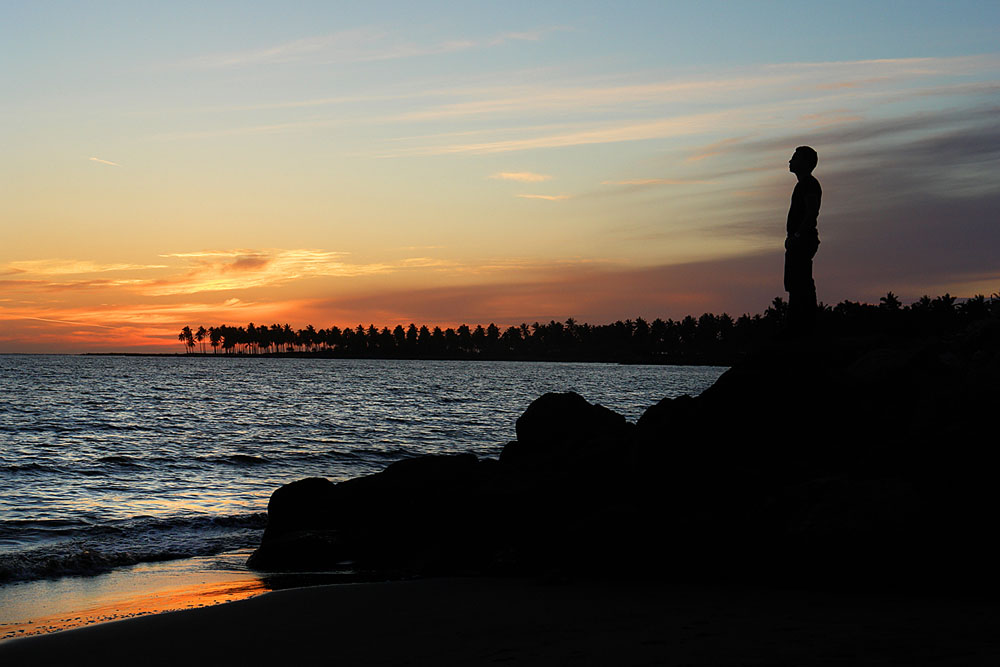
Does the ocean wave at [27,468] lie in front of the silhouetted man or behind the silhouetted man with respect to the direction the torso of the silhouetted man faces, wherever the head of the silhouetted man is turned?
in front

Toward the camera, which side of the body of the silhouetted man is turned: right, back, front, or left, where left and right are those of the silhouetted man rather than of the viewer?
left

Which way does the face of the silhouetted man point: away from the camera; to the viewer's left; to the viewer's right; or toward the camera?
to the viewer's left

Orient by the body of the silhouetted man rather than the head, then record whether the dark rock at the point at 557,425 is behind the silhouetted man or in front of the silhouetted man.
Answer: in front
